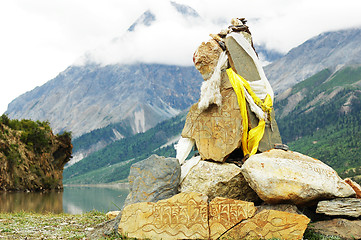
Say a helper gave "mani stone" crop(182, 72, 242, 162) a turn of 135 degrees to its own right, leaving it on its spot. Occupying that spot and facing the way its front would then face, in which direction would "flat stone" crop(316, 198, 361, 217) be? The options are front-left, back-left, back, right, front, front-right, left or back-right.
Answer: back

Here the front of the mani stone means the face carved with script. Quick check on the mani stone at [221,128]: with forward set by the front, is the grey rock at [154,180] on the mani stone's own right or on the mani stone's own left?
on the mani stone's own right

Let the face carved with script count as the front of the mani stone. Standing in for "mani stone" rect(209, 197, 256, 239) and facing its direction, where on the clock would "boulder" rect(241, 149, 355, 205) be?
The boulder is roughly at 9 o'clock from the mani stone.

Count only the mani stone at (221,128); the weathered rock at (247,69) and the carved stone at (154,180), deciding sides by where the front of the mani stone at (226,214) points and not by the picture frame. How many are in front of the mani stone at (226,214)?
0

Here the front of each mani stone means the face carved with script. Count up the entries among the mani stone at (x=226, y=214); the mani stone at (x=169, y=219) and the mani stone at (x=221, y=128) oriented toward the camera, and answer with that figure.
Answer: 3

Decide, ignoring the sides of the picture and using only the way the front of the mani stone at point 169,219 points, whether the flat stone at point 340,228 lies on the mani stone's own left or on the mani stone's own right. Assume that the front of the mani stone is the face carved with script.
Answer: on the mani stone's own left

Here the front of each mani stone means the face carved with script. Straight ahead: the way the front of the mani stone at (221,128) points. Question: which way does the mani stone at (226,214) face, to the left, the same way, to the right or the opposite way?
the same way

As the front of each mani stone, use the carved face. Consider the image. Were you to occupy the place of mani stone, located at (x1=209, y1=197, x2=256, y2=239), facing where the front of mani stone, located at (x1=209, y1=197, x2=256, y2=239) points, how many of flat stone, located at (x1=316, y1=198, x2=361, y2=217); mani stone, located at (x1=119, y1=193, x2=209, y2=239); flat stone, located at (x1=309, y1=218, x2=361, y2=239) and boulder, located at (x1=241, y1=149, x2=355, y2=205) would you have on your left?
3

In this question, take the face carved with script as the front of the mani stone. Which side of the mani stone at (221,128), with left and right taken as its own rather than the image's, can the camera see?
front

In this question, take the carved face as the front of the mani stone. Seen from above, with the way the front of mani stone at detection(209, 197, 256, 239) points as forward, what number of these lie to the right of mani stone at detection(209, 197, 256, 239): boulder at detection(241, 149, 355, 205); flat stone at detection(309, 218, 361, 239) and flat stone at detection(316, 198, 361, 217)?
0

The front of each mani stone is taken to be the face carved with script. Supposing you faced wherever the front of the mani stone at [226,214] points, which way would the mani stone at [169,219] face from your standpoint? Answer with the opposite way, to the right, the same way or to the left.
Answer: the same way

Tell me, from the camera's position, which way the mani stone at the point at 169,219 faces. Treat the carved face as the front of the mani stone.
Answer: facing the viewer

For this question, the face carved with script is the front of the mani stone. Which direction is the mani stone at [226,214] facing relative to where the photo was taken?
toward the camera

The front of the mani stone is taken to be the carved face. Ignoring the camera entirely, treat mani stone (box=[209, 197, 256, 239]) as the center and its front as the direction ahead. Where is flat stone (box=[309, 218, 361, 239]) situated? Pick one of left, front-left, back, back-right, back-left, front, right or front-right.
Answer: left

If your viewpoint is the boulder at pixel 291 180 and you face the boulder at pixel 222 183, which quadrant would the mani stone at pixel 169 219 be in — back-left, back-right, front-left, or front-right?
front-left

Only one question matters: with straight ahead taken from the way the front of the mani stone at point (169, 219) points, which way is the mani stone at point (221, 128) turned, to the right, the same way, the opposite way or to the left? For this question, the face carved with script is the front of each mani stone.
the same way
